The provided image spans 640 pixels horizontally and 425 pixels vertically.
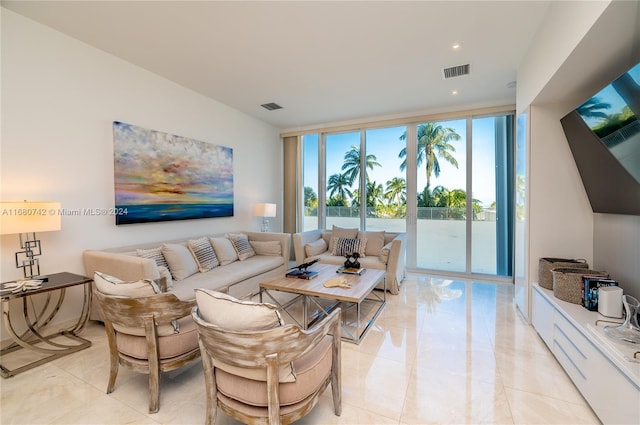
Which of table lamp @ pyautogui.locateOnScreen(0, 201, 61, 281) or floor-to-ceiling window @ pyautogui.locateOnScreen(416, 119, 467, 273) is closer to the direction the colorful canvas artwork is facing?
the floor-to-ceiling window

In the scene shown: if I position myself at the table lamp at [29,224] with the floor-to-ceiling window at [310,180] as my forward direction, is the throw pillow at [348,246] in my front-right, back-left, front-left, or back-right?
front-right

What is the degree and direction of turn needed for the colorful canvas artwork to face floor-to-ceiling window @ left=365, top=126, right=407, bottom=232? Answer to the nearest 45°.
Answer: approximately 45° to its left

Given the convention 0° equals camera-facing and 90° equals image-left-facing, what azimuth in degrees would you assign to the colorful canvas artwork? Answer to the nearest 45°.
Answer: approximately 315°

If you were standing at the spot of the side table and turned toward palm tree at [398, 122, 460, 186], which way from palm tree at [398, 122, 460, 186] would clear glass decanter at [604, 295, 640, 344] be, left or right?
right

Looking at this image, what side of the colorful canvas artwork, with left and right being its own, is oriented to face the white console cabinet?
front

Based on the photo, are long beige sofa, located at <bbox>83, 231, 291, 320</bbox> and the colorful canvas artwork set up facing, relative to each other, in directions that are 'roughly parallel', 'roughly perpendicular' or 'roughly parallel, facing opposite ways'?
roughly parallel

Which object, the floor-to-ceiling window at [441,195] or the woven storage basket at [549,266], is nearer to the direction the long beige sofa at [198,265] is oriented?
the woven storage basket

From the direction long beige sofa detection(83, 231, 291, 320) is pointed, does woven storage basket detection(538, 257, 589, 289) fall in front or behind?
in front

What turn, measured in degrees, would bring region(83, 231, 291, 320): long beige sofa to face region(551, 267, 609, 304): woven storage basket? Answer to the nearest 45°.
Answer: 0° — it already faces it

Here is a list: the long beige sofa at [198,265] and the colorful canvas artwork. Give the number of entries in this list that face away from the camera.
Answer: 0

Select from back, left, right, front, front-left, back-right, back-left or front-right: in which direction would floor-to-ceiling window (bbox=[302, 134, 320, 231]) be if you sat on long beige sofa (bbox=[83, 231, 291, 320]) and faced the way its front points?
left

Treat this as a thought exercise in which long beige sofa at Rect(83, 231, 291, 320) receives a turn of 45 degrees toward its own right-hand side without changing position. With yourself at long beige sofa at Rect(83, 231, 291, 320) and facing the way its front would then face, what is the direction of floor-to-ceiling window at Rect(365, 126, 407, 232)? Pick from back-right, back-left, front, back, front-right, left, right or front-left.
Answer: left

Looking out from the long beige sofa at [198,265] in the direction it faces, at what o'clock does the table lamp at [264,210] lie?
The table lamp is roughly at 9 o'clock from the long beige sofa.

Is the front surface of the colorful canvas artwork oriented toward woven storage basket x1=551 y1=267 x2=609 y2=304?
yes

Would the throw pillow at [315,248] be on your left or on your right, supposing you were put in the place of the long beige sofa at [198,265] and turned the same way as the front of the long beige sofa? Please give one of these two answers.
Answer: on your left

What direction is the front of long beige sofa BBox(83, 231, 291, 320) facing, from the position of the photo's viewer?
facing the viewer and to the right of the viewer

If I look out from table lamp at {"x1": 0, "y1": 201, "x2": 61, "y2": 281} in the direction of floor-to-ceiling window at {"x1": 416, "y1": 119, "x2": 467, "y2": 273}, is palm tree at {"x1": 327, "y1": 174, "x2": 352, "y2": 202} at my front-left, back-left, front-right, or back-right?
front-left

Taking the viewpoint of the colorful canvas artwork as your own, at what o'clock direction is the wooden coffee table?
The wooden coffee table is roughly at 12 o'clock from the colorful canvas artwork.
